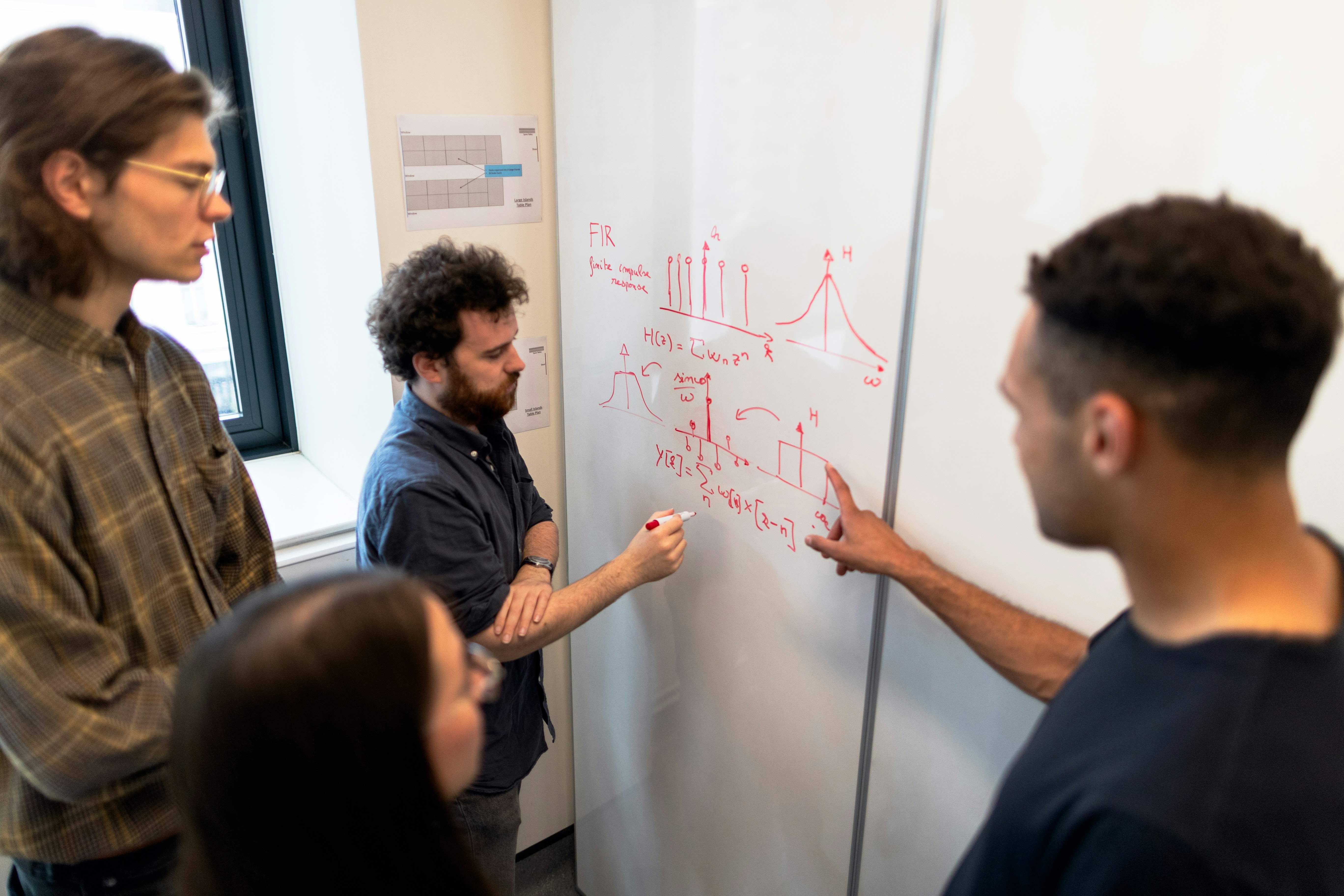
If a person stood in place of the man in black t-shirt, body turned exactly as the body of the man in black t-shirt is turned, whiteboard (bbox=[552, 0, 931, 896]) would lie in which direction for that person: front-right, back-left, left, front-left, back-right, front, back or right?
front

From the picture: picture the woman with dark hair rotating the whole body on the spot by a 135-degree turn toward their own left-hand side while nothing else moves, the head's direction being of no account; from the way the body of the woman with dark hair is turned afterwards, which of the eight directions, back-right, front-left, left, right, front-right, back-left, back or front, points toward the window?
right

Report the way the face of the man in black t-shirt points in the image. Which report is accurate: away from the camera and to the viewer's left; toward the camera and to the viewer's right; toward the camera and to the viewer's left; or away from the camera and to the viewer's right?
away from the camera and to the viewer's left

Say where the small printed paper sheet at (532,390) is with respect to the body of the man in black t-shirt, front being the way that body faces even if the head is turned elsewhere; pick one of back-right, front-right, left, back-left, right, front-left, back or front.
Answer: front

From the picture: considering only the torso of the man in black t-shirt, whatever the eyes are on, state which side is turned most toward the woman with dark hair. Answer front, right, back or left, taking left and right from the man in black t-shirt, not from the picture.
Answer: left

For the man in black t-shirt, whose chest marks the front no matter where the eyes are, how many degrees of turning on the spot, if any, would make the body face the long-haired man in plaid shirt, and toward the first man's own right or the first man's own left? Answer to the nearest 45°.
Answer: approximately 45° to the first man's own left

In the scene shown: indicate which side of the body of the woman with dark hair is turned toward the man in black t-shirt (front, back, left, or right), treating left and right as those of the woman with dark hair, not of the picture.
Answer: right

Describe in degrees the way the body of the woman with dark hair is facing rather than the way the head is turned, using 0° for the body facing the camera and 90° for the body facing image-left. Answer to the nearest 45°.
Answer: approximately 225°

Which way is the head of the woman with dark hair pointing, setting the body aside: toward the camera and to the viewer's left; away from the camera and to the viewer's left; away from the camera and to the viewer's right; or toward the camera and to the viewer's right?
away from the camera and to the viewer's right

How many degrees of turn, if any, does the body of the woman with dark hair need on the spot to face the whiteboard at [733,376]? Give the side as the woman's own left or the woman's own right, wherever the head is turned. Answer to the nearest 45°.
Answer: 0° — they already face it

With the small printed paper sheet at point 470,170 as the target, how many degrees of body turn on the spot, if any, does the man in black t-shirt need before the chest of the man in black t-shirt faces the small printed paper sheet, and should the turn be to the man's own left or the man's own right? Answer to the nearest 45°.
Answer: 0° — they already face it

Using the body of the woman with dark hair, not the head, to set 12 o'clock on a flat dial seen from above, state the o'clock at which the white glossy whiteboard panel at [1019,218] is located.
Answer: The white glossy whiteboard panel is roughly at 1 o'clock from the woman with dark hair.

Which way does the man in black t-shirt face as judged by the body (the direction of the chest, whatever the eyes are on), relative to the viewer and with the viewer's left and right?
facing away from the viewer and to the left of the viewer
